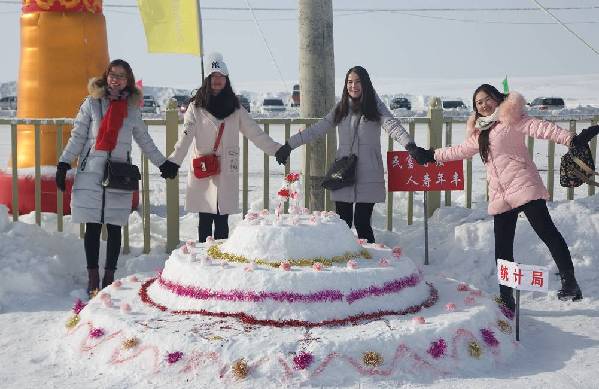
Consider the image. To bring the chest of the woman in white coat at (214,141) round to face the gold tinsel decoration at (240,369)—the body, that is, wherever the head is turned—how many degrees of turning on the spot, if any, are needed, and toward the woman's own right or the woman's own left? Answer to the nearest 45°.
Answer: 0° — they already face it

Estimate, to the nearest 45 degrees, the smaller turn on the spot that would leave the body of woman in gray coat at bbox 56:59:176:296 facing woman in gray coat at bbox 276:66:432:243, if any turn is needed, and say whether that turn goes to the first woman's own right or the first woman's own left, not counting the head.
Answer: approximately 90° to the first woman's own left

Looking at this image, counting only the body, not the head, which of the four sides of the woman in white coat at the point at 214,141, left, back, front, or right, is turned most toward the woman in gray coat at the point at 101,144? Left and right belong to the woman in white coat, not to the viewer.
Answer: right

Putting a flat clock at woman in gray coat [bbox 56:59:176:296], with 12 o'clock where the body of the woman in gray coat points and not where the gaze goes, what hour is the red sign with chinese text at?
The red sign with chinese text is roughly at 9 o'clock from the woman in gray coat.

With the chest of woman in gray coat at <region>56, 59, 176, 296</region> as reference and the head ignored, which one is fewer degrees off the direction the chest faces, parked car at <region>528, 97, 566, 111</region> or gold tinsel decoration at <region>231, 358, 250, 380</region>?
the gold tinsel decoration

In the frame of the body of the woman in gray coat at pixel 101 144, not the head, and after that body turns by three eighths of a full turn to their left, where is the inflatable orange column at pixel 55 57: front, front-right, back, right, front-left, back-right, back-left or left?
front-left

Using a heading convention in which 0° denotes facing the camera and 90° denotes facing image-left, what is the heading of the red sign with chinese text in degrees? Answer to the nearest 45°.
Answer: approximately 0°
